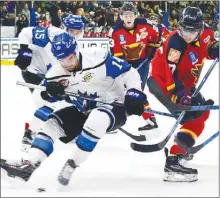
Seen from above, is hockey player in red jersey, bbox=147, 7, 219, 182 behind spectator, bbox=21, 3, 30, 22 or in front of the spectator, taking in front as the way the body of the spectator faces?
in front

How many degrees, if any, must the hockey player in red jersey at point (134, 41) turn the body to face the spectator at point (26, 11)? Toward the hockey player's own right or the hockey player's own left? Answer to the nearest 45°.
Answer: approximately 135° to the hockey player's own right

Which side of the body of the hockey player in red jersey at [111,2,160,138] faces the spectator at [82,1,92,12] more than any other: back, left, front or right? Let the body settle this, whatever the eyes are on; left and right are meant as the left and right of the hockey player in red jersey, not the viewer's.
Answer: back

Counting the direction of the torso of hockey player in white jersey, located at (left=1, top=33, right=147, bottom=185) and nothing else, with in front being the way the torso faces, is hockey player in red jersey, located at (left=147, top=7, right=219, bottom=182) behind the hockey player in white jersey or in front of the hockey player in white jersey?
behind

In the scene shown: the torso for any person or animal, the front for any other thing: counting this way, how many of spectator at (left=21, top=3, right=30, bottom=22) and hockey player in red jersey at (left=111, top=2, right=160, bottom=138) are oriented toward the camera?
2

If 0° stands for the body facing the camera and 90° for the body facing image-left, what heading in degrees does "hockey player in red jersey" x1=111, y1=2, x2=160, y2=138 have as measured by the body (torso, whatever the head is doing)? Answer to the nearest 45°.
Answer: approximately 0°

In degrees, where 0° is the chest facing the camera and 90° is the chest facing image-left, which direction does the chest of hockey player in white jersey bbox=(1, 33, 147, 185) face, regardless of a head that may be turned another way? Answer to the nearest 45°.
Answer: approximately 45°
